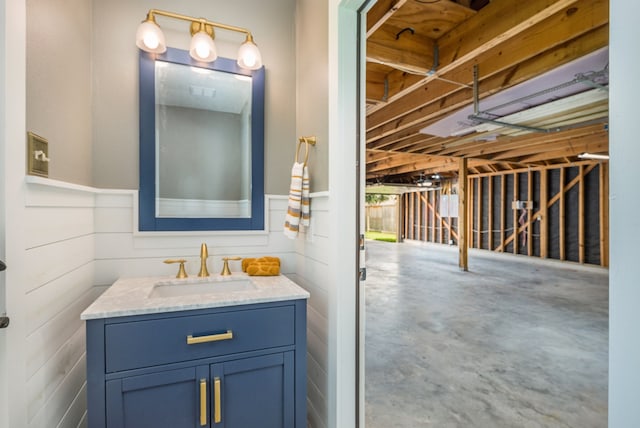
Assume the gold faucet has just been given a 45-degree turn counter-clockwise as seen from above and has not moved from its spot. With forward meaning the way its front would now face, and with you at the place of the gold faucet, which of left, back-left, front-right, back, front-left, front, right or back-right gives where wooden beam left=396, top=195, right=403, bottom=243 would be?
left

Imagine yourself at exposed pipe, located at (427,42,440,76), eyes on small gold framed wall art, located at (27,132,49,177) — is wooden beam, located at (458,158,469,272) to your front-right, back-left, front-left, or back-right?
back-right

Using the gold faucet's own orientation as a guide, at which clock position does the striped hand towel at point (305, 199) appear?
The striped hand towel is roughly at 10 o'clock from the gold faucet.

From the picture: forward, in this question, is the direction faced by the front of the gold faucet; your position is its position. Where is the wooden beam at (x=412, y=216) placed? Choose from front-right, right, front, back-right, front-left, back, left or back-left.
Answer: back-left

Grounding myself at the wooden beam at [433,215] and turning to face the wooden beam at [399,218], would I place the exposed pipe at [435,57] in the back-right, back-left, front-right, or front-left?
back-left

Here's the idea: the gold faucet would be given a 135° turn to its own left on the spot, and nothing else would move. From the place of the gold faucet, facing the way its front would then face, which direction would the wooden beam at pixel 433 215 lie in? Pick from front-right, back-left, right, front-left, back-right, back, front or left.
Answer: front

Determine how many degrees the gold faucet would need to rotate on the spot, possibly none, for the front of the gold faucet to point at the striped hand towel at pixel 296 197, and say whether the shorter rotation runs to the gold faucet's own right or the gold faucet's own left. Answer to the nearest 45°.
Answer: approximately 45° to the gold faucet's own left

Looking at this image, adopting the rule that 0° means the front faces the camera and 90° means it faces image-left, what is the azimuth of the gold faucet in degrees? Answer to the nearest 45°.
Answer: approximately 0°

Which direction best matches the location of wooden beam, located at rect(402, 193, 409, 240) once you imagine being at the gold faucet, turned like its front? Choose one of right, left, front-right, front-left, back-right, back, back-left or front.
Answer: back-left

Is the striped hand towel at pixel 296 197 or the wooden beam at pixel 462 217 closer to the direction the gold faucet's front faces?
the striped hand towel

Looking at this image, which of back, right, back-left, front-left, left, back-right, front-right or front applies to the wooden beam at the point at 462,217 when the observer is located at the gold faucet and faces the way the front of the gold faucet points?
back-left
